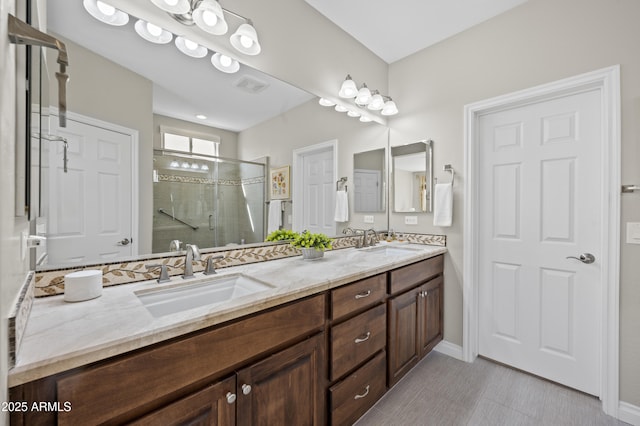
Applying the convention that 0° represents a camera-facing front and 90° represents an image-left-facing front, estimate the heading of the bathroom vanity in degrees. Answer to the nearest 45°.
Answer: approximately 315°

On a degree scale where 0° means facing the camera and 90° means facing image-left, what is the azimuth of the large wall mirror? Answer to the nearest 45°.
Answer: approximately 315°

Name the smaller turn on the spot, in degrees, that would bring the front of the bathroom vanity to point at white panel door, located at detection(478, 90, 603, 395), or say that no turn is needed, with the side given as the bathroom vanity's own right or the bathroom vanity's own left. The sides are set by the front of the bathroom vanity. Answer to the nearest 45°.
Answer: approximately 45° to the bathroom vanity's own left
